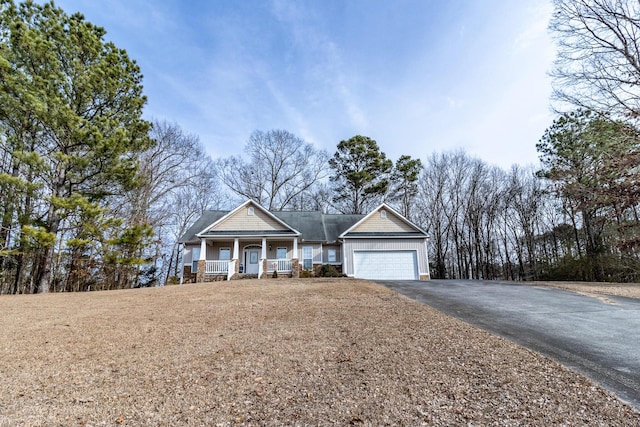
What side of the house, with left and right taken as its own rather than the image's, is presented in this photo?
front

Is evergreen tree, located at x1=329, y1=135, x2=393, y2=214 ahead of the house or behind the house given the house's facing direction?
behind
